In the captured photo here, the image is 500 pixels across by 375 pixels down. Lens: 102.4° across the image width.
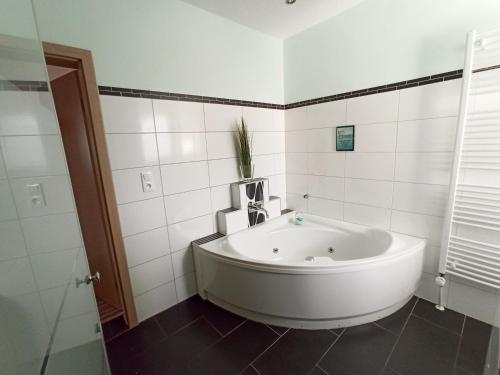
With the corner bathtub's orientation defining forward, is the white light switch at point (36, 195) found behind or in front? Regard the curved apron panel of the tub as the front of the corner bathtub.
in front

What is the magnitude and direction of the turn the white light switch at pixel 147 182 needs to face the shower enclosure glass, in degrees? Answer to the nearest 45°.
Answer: approximately 45° to its right

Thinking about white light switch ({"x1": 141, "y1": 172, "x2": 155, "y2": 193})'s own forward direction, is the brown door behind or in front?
behind

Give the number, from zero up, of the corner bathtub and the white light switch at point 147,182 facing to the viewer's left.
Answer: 0

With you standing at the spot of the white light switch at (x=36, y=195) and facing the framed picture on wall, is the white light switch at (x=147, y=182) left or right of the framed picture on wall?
left

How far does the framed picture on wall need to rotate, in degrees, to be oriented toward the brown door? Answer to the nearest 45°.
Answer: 0° — it already faces it

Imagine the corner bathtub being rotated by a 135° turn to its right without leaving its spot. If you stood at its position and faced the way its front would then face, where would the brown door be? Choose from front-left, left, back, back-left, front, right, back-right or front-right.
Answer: front-left

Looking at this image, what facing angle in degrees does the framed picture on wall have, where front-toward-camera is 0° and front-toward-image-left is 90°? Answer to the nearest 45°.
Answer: approximately 45°

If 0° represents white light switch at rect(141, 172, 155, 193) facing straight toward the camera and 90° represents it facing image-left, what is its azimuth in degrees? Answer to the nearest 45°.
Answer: approximately 315°

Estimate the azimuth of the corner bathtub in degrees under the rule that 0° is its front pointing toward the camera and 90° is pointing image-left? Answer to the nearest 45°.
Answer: approximately 0°

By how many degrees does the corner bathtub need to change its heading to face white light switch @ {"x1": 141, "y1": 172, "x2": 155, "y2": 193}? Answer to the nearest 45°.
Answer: approximately 90° to its right

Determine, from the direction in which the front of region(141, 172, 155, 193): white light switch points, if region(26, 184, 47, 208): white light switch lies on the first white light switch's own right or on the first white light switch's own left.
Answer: on the first white light switch's own right
